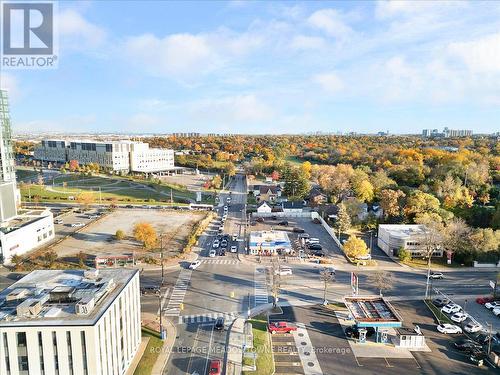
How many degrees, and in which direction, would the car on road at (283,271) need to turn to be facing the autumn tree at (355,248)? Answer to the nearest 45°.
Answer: approximately 135° to its right

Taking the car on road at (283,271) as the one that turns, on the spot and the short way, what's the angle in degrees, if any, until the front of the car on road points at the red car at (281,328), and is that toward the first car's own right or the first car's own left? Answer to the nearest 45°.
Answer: approximately 90° to the first car's own left

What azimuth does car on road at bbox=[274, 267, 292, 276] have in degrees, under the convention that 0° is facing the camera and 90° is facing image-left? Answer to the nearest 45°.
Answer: approximately 90°

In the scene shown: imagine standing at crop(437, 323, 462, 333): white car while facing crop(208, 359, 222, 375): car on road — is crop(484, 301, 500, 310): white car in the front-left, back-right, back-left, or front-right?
back-right

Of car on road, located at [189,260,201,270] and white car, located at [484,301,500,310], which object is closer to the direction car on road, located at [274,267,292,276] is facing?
the car on road

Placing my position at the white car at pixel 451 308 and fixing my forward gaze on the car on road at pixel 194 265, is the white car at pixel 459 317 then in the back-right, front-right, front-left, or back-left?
back-left

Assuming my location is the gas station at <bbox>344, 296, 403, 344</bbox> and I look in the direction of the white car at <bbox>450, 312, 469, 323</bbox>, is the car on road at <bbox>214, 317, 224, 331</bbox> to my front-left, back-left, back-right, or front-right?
back-left

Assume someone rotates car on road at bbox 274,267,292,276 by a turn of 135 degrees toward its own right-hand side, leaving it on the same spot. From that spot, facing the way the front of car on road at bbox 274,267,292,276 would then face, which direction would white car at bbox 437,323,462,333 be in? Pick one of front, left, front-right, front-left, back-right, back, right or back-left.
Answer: right

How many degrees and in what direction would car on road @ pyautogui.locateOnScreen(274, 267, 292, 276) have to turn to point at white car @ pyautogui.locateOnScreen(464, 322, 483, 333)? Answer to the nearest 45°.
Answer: approximately 135° to its left

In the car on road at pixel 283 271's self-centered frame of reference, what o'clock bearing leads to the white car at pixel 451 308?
The white car is roughly at 7 o'clock from the car on road.

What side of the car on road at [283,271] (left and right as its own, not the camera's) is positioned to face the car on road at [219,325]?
left

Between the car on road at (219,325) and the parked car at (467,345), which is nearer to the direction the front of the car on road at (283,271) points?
the car on road
